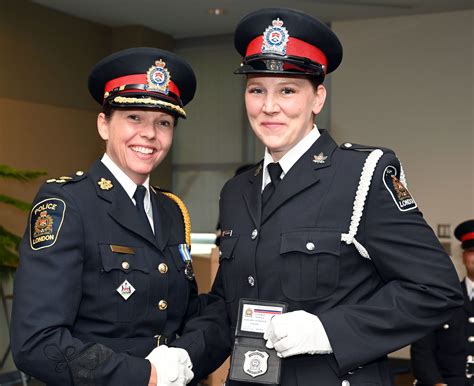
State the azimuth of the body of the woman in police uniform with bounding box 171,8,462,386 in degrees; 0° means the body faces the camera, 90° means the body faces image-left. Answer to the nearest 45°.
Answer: approximately 45°

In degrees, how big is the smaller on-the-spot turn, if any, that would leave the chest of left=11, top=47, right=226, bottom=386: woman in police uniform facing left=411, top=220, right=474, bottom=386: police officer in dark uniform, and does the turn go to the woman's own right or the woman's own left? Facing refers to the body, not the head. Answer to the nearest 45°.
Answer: approximately 90° to the woman's own left

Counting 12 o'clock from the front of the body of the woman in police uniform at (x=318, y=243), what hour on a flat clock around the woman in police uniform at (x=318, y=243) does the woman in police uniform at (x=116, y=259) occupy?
the woman in police uniform at (x=116, y=259) is roughly at 2 o'clock from the woman in police uniform at (x=318, y=243).

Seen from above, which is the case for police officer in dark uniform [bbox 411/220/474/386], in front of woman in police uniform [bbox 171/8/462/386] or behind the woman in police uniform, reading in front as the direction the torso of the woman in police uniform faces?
behind

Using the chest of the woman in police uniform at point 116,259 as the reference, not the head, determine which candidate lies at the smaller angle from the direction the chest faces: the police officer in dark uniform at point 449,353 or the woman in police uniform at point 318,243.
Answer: the woman in police uniform

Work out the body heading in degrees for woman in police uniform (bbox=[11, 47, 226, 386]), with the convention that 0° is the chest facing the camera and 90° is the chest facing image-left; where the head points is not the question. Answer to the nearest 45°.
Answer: approximately 315°
